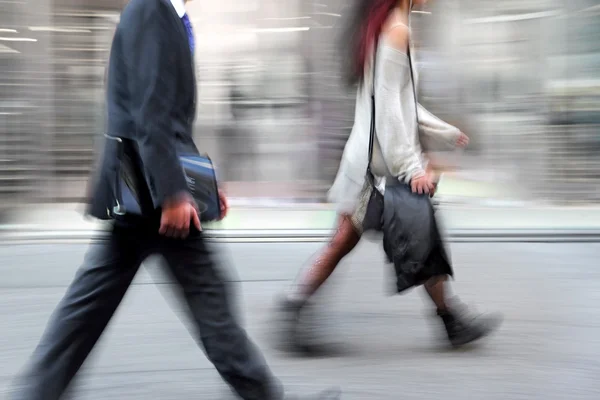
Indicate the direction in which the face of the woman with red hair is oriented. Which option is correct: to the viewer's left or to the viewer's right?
to the viewer's right

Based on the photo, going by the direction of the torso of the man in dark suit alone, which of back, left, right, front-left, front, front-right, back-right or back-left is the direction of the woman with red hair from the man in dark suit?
front-left

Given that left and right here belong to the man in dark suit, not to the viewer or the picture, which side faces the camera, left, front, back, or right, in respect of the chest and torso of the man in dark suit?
right

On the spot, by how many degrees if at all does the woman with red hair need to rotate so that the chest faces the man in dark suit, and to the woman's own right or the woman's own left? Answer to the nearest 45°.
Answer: approximately 135° to the woman's own right

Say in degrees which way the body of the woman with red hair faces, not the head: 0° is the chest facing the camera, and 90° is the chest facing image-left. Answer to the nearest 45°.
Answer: approximately 270°

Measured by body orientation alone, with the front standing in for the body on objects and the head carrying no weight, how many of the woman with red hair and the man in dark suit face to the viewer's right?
2
